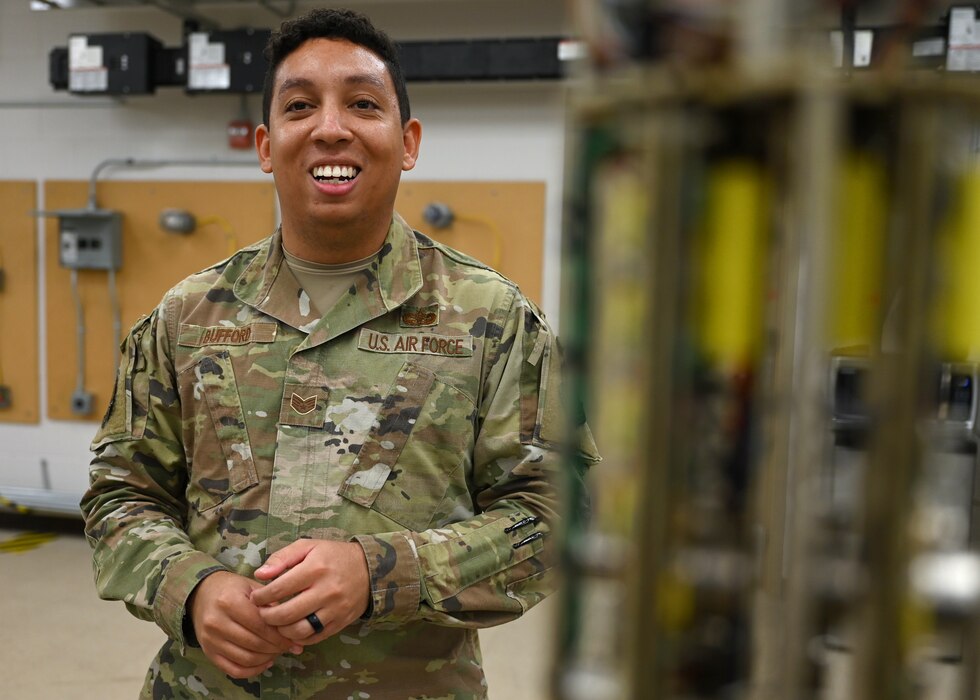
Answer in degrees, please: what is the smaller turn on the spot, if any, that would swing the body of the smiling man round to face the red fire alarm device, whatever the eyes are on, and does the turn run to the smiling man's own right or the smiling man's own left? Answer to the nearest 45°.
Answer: approximately 180°

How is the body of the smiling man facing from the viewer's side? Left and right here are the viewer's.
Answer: facing the viewer

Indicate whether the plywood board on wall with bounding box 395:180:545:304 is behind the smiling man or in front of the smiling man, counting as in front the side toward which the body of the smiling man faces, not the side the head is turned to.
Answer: behind

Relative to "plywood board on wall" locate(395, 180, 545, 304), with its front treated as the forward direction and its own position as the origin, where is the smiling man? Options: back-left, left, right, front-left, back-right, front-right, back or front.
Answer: front

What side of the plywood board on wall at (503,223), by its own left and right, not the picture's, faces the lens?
front

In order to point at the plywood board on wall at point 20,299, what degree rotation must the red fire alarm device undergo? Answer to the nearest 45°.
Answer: approximately 135° to its right

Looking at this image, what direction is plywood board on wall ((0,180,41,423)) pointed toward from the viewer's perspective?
toward the camera

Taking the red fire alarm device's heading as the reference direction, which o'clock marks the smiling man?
The smiling man is roughly at 12 o'clock from the red fire alarm device.

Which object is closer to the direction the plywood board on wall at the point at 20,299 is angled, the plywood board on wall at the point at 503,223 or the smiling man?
the smiling man
